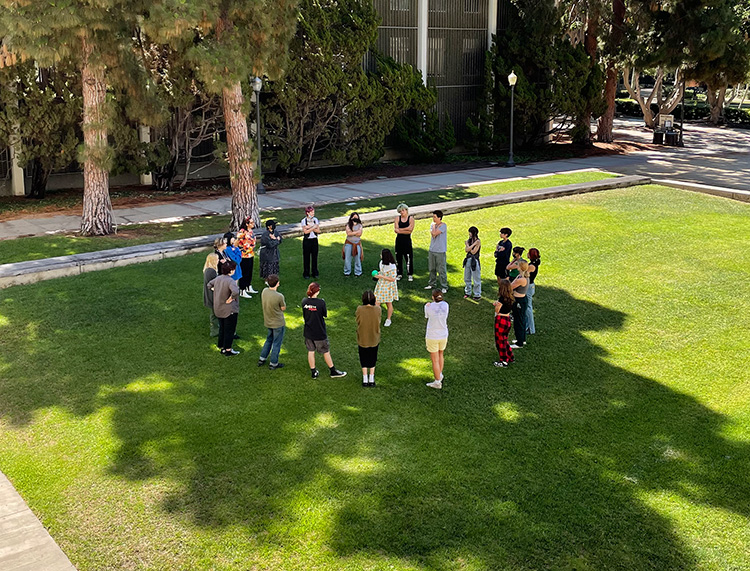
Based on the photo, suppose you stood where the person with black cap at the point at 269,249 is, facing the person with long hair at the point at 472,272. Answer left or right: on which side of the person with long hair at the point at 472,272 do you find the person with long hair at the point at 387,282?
right

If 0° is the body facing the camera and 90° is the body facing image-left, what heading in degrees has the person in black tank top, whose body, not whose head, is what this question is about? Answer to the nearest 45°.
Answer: approximately 0°

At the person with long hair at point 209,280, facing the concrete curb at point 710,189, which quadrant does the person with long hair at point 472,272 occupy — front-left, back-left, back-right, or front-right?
front-right

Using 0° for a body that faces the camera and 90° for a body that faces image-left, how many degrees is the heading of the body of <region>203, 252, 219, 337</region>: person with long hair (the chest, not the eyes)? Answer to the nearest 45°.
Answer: approximately 270°

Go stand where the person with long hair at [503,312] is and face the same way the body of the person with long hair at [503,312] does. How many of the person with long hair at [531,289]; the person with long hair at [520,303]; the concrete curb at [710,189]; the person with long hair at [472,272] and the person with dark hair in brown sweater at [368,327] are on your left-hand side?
1

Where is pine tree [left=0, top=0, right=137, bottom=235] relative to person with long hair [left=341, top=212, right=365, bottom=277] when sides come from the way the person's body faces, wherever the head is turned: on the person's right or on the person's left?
on the person's right

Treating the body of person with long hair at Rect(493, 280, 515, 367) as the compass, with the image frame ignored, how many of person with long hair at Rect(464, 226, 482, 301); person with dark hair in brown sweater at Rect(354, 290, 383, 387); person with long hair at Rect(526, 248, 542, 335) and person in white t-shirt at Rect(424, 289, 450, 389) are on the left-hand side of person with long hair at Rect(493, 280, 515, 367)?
2

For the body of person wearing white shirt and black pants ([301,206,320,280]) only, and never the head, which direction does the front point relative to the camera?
toward the camera

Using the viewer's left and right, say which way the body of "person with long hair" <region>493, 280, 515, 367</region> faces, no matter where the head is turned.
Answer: facing away from the viewer and to the left of the viewer

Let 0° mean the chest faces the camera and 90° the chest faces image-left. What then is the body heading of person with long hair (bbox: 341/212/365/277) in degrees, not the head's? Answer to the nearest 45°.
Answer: approximately 0°

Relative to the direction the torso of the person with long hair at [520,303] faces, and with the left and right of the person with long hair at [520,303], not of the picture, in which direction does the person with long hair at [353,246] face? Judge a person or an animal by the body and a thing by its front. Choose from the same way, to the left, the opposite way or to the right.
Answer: to the left

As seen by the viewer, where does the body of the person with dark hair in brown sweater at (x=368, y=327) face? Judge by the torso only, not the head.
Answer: away from the camera

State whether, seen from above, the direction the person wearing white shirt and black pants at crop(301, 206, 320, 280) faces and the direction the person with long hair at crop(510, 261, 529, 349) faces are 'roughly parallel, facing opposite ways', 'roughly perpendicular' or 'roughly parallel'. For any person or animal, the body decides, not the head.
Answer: roughly perpendicular

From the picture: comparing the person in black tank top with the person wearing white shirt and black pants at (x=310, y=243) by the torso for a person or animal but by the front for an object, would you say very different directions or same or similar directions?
same or similar directions

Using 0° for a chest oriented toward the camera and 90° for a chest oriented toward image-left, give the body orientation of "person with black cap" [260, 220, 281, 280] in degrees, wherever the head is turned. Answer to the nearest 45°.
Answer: approximately 315°

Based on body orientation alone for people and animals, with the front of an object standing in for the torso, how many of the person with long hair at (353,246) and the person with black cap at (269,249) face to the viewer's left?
0

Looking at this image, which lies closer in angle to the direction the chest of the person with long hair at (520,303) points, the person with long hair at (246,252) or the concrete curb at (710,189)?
the person with long hair

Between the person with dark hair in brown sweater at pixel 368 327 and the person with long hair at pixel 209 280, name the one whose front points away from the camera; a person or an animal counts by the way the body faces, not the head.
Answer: the person with dark hair in brown sweater at pixel 368 327

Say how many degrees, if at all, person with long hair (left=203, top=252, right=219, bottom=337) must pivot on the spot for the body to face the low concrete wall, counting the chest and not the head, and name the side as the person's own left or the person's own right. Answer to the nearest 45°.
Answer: approximately 90° to the person's own left

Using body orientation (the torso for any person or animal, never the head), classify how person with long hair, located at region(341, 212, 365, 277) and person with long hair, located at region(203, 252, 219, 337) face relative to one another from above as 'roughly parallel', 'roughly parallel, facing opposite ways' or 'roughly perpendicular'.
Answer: roughly perpendicular
